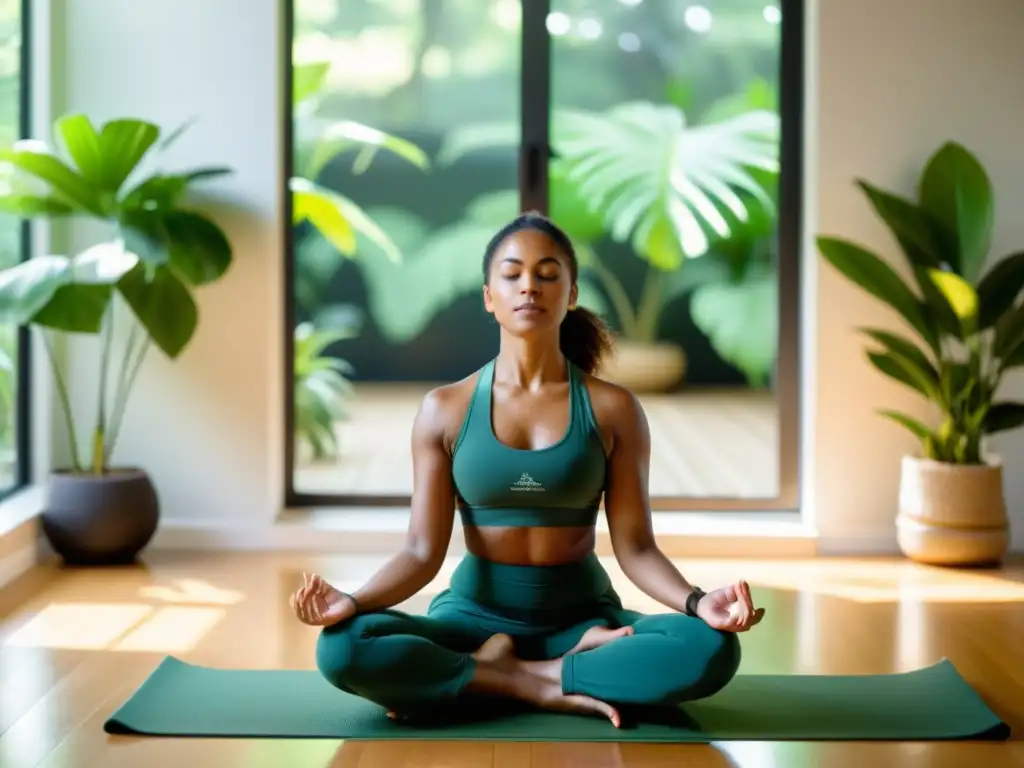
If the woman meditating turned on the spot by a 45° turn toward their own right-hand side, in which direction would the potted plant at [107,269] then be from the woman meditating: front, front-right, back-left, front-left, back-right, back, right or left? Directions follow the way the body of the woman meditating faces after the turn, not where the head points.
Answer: right

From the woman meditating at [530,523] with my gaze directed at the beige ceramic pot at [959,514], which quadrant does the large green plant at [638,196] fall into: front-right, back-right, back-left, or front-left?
front-left

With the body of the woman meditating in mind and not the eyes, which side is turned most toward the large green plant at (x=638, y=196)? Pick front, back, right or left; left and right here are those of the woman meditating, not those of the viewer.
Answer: back

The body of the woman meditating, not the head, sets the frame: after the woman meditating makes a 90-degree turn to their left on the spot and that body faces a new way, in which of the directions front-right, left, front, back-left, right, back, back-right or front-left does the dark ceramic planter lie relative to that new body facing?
back-left

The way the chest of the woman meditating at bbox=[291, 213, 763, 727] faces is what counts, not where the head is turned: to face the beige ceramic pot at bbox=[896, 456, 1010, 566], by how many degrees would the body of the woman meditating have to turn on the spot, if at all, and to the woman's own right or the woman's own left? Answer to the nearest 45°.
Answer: approximately 135° to the woman's own left

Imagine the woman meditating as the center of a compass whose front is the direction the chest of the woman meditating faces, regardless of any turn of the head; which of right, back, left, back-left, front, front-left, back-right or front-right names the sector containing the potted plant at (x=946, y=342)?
back-left

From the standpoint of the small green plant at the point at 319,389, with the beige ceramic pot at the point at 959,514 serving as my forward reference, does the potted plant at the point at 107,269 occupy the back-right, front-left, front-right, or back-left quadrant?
back-right

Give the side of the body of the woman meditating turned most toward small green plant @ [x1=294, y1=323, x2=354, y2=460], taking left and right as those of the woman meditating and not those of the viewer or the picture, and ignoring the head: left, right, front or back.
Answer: back

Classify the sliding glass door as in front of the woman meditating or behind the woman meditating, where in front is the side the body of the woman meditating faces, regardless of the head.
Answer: behind

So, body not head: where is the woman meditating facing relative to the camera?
toward the camera
